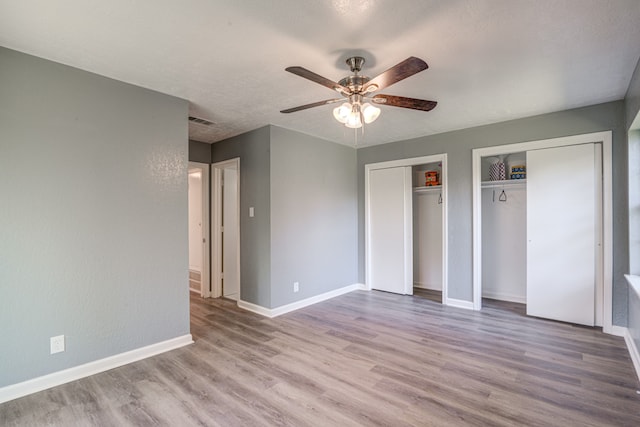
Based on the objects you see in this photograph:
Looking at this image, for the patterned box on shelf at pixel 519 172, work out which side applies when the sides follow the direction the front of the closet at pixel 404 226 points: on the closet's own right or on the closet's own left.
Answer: on the closet's own left

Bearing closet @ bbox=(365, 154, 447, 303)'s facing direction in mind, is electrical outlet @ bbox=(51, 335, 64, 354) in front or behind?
in front

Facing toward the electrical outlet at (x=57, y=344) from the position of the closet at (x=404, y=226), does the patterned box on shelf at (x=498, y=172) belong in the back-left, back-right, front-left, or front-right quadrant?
back-left

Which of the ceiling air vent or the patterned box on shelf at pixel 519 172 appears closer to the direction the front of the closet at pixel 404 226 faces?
the ceiling air vent

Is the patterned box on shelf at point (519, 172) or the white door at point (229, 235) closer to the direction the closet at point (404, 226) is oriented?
the white door

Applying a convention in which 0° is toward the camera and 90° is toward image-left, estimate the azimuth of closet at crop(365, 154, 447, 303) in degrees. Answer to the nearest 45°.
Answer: approximately 45°

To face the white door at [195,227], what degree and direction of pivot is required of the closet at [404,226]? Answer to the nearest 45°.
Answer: approximately 45° to its right

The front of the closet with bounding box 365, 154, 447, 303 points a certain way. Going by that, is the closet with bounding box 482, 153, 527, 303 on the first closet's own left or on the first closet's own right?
on the first closet's own left

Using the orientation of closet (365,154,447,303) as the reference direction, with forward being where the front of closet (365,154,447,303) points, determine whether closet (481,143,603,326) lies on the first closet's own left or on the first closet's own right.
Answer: on the first closet's own left

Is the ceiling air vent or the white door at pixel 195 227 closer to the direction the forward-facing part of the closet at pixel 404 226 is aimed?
the ceiling air vent

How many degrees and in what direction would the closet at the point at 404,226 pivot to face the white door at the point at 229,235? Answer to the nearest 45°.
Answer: approximately 45° to its right
